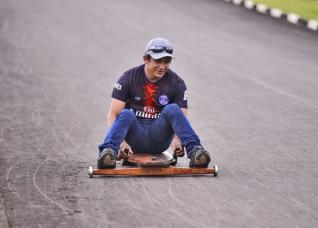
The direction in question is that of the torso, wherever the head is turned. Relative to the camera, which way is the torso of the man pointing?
toward the camera

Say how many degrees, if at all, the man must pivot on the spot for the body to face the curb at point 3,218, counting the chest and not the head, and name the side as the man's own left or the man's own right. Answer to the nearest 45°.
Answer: approximately 45° to the man's own right
